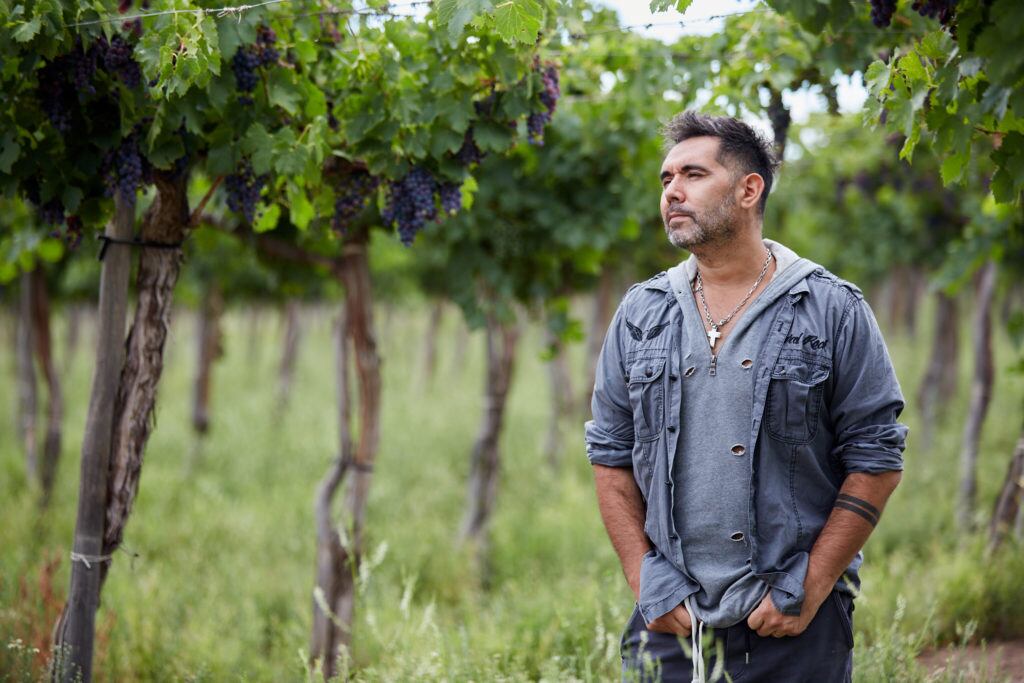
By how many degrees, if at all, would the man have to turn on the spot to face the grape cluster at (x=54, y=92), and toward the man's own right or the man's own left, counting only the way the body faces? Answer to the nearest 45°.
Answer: approximately 45° to the man's own right

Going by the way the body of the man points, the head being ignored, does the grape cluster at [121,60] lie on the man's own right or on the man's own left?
on the man's own right

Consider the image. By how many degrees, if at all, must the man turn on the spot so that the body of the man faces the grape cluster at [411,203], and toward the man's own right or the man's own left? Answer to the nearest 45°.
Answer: approximately 90° to the man's own right

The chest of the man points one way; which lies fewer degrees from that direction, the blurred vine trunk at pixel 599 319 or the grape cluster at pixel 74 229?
the grape cluster

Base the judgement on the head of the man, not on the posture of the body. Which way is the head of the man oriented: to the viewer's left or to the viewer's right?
to the viewer's left

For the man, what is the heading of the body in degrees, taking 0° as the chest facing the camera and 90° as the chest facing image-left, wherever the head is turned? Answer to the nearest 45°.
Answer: approximately 45°

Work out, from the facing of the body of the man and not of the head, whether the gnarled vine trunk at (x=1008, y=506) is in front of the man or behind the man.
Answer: behind
